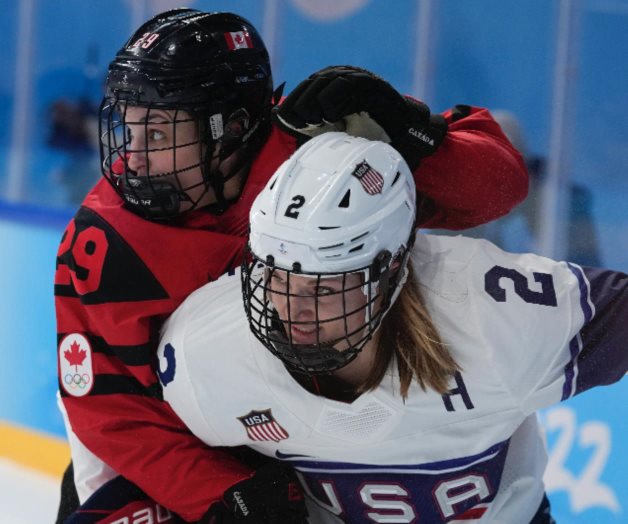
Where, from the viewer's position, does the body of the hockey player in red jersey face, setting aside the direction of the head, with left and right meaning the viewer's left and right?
facing the viewer

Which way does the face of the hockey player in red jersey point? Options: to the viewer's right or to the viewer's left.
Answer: to the viewer's left

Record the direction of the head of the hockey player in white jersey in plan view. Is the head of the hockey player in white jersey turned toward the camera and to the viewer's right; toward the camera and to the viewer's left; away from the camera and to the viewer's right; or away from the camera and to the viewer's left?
toward the camera and to the viewer's left
